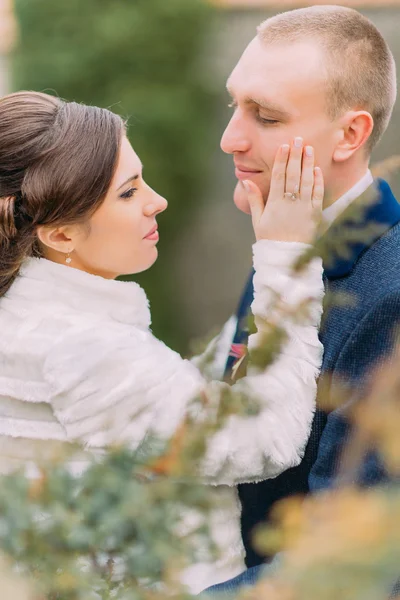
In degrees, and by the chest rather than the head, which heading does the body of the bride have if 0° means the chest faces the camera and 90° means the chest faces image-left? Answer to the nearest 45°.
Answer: approximately 270°

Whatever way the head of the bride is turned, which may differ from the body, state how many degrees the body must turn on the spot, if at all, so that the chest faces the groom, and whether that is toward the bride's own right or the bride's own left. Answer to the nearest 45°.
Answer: approximately 45° to the bride's own left

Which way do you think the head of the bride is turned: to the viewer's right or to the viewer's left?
to the viewer's right
